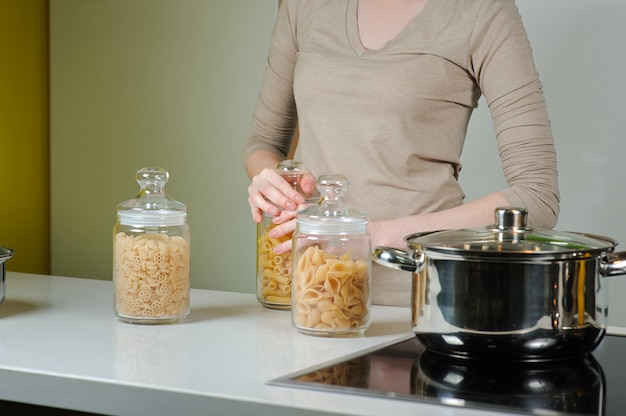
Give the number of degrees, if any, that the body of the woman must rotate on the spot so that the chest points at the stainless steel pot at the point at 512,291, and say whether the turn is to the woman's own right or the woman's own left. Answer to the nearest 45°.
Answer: approximately 45° to the woman's own left

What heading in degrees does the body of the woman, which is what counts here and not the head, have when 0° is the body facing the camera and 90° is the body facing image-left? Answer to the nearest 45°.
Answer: approximately 45°

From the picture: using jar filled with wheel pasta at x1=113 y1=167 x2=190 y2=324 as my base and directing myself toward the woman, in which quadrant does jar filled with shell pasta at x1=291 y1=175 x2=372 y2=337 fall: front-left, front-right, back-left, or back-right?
front-right

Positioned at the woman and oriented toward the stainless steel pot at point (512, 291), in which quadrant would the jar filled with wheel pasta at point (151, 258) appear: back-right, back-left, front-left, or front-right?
front-right

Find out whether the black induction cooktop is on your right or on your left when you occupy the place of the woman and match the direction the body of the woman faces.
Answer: on your left

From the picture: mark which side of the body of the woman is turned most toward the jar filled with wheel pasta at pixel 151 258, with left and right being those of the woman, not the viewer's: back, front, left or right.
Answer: front

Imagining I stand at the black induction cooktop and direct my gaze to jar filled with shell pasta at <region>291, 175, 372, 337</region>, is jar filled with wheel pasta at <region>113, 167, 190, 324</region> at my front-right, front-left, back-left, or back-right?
front-left
